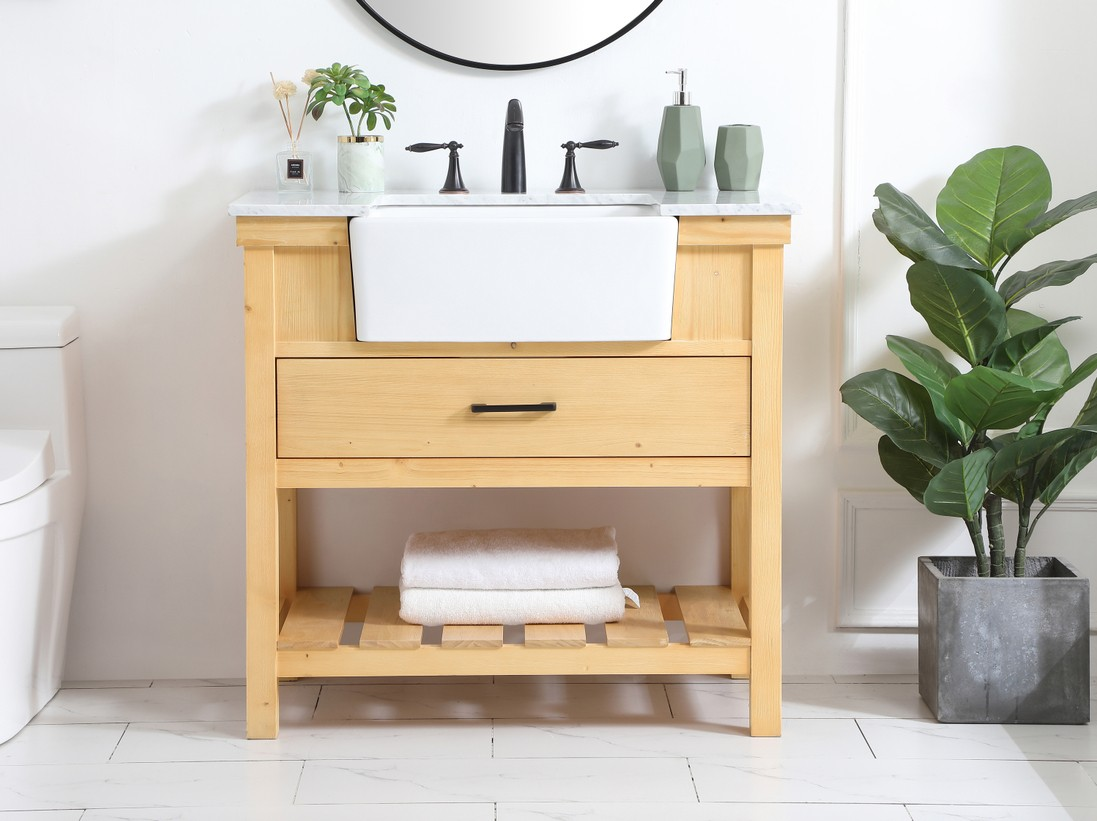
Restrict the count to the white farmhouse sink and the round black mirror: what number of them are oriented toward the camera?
2

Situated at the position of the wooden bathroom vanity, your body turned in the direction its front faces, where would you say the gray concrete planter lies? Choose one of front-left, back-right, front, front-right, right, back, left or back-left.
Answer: left

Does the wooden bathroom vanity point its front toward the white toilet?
no

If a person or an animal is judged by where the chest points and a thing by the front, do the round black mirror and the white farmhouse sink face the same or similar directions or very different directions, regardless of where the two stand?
same or similar directions

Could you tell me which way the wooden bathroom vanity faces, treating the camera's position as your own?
facing the viewer

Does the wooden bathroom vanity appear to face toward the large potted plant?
no

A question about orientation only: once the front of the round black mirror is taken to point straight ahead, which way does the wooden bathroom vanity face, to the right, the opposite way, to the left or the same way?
the same way

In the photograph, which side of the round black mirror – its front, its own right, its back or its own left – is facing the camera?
front
